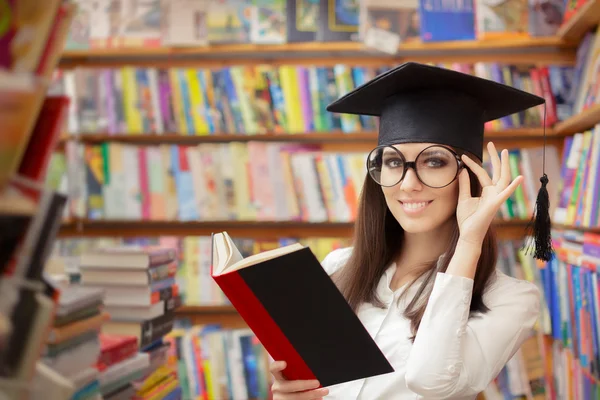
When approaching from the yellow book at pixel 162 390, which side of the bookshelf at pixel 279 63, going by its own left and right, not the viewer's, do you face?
front

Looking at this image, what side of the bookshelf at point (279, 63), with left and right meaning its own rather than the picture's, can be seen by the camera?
front

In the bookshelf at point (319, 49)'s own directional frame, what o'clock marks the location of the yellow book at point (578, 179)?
The yellow book is roughly at 10 o'clock from the bookshelf.

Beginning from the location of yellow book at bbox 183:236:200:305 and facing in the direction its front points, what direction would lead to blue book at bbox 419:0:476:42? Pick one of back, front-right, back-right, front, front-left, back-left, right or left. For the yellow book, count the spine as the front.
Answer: left

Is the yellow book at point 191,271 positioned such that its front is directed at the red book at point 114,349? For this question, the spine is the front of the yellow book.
yes

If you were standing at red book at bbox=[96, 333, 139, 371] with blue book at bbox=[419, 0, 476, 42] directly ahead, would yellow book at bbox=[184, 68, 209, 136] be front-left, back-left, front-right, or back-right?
front-left

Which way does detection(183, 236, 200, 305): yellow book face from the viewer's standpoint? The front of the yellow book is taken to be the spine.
toward the camera

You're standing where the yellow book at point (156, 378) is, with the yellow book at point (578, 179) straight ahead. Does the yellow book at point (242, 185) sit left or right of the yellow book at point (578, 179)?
left

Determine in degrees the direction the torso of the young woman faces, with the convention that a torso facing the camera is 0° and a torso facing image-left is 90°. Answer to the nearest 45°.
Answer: approximately 45°

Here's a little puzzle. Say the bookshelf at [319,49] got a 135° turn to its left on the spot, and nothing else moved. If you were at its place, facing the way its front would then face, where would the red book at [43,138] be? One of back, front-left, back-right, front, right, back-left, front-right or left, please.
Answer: back-right

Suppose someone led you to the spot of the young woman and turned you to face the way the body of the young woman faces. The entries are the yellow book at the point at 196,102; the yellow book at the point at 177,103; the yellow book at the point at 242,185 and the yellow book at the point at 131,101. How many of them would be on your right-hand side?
4
